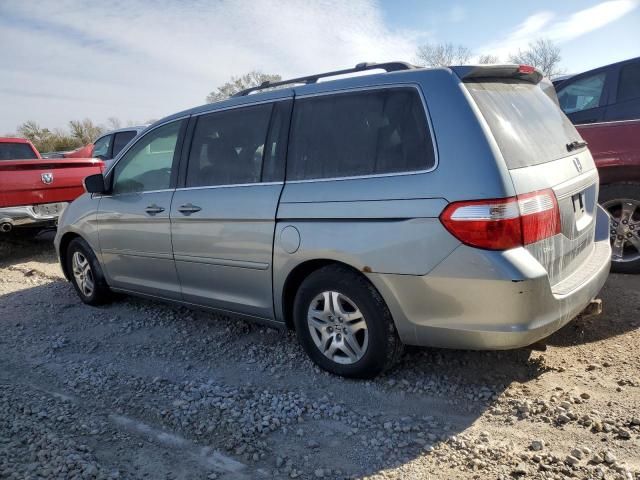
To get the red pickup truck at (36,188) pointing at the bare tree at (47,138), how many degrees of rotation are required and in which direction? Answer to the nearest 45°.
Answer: approximately 45° to its right

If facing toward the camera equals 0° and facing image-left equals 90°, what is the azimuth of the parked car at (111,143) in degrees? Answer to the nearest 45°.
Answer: approximately 90°

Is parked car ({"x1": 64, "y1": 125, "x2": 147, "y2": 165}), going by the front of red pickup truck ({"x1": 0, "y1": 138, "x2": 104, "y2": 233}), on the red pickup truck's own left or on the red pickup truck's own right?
on the red pickup truck's own right

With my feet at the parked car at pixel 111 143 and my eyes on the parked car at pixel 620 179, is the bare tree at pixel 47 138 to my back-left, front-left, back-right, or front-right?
back-left

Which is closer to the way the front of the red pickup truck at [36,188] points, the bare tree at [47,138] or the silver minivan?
the bare tree

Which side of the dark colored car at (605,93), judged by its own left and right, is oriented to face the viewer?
left

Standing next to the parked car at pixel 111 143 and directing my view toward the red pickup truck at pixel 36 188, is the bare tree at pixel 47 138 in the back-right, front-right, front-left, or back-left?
back-right

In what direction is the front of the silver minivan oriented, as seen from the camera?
facing away from the viewer and to the left of the viewer
